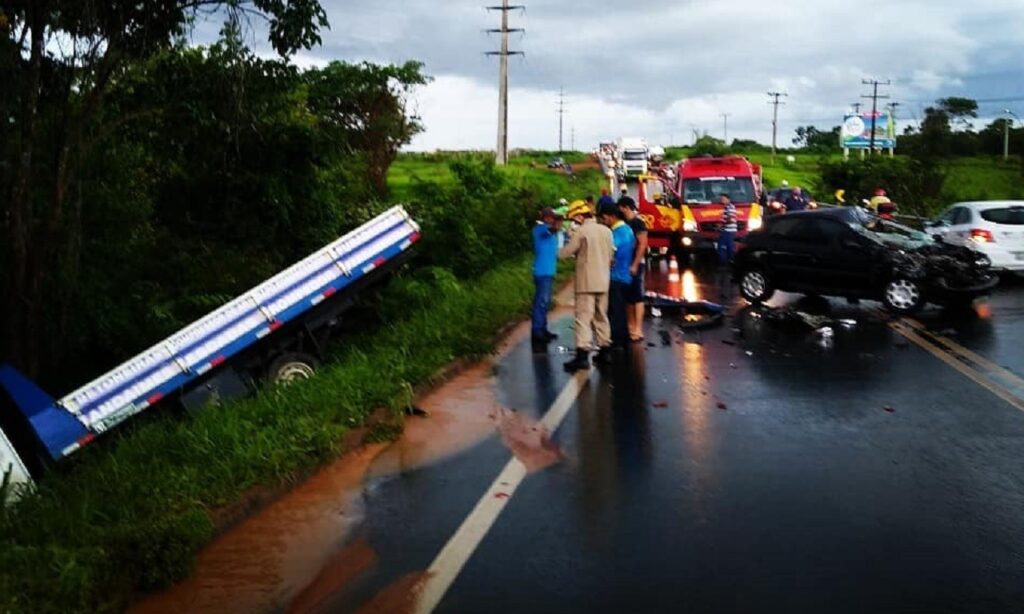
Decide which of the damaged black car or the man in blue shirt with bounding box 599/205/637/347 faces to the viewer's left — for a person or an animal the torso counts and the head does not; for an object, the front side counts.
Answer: the man in blue shirt

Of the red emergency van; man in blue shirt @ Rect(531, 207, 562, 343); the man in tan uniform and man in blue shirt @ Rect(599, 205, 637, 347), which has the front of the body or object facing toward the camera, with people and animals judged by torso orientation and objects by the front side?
the red emergency van

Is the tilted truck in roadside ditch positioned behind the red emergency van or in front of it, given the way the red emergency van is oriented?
in front

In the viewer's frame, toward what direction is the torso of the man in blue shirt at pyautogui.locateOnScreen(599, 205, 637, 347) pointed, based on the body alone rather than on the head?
to the viewer's left

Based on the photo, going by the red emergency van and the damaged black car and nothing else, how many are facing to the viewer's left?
0

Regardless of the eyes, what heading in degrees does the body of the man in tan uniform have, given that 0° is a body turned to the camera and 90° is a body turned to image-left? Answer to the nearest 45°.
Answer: approximately 135°

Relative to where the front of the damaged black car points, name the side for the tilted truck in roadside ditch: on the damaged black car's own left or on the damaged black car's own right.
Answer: on the damaged black car's own right

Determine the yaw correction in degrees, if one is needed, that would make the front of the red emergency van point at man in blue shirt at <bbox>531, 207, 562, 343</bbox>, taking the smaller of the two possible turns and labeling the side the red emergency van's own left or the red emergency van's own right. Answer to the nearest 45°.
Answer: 0° — it already faces them

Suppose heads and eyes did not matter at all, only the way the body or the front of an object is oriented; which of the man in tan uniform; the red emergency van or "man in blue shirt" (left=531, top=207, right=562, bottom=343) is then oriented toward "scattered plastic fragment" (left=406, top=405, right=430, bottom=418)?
the red emergency van

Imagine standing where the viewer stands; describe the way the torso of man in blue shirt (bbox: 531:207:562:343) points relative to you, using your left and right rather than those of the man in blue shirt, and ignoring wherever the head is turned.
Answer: facing to the right of the viewer

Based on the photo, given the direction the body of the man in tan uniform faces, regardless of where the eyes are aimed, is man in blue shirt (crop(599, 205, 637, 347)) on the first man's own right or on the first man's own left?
on the first man's own right

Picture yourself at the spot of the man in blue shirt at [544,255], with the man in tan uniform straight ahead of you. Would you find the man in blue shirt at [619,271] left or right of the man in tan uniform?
left
